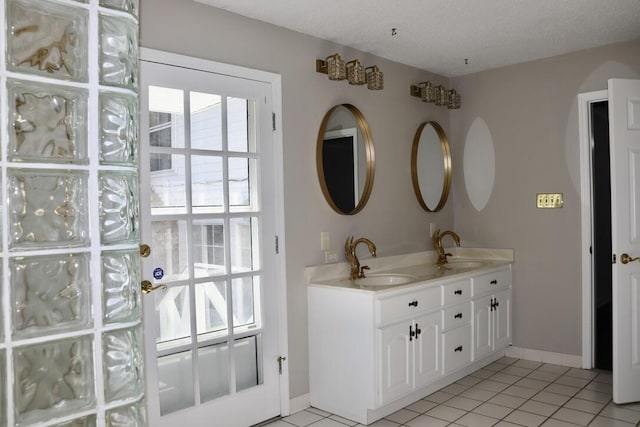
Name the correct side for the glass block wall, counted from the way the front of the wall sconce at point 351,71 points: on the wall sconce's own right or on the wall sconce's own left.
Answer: on the wall sconce's own right

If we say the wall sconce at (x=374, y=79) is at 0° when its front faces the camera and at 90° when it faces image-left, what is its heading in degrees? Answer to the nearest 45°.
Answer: approximately 315°

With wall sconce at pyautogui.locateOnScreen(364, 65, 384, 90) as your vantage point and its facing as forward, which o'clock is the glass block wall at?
The glass block wall is roughly at 2 o'clock from the wall sconce.

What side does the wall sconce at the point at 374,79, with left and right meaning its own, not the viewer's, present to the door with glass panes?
right

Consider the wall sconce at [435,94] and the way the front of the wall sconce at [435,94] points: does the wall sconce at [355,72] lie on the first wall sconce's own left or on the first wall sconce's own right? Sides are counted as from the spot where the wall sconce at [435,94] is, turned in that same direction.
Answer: on the first wall sconce's own right

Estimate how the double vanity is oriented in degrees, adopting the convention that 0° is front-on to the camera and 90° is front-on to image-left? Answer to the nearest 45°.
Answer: approximately 315°
